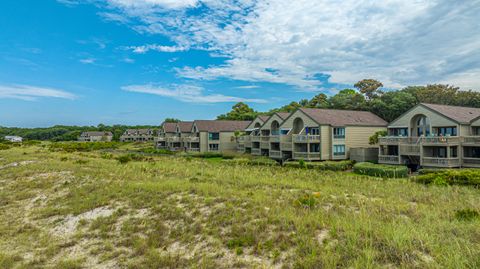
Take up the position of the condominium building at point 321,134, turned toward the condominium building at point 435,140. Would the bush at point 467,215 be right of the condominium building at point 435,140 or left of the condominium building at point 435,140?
right

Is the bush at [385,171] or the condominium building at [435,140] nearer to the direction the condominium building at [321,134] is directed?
the bush

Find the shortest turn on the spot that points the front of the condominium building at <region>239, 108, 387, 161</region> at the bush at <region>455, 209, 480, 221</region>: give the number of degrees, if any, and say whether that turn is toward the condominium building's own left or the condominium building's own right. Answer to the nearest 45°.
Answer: approximately 45° to the condominium building's own left

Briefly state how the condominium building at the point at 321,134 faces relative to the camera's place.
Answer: facing the viewer and to the left of the viewer

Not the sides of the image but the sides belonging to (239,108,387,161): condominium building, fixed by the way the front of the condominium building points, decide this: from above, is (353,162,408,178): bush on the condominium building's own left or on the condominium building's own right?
on the condominium building's own left

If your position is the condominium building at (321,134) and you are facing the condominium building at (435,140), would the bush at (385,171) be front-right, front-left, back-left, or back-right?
front-right

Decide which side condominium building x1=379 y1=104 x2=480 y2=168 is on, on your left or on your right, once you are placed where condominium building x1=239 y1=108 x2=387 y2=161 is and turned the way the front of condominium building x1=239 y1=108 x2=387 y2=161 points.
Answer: on your left

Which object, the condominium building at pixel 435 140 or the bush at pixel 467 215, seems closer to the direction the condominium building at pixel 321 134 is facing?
the bush

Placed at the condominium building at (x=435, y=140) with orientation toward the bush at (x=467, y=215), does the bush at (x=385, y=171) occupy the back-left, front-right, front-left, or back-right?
front-right
